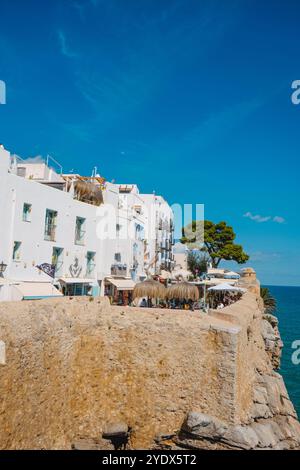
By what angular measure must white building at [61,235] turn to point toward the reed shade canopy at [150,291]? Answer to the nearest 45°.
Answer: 0° — it already faces it

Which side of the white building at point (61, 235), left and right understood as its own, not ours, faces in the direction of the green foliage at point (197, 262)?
left

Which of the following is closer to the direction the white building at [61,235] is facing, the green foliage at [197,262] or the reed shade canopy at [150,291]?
the reed shade canopy

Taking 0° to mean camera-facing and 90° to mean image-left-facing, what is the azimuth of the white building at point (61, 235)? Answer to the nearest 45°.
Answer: approximately 315°

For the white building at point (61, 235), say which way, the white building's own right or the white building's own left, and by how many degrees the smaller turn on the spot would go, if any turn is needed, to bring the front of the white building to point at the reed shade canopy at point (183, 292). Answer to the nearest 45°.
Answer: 0° — it already faces it

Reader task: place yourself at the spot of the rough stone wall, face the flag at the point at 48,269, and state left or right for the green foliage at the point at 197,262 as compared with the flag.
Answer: right
